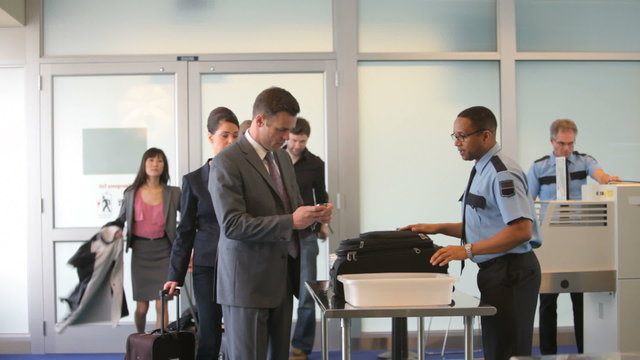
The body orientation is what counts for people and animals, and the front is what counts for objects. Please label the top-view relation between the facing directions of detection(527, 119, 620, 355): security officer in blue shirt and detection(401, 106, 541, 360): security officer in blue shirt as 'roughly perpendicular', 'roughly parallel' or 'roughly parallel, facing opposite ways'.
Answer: roughly perpendicular

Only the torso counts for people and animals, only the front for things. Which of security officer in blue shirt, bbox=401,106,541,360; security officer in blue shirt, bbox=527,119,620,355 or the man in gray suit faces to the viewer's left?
security officer in blue shirt, bbox=401,106,541,360

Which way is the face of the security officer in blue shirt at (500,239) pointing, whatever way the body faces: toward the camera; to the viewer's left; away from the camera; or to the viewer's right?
to the viewer's left

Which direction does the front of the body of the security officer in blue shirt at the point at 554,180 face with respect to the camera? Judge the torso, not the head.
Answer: toward the camera

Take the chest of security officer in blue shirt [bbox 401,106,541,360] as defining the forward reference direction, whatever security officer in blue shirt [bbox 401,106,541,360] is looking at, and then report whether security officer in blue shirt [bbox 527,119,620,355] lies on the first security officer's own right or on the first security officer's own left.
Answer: on the first security officer's own right

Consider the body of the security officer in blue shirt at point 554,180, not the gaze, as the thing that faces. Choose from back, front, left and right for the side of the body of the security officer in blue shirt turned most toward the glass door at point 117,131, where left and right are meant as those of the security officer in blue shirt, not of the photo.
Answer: right

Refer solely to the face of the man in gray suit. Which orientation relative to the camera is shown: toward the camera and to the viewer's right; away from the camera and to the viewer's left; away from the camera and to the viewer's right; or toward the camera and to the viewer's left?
toward the camera and to the viewer's right

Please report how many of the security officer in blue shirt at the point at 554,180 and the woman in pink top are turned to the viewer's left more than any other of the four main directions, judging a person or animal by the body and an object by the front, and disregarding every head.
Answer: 0

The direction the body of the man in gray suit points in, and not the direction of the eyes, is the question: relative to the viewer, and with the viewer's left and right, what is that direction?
facing the viewer and to the right of the viewer

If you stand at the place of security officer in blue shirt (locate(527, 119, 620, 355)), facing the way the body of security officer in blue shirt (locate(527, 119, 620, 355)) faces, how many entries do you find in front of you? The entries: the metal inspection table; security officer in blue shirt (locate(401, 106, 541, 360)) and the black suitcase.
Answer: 3

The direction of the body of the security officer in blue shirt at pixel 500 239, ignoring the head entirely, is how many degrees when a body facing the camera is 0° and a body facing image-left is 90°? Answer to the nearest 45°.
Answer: approximately 90°

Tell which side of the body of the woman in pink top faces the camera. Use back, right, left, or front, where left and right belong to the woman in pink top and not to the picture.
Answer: front

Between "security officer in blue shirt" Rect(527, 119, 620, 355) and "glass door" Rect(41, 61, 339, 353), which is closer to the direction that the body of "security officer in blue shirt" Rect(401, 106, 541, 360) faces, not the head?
the glass door

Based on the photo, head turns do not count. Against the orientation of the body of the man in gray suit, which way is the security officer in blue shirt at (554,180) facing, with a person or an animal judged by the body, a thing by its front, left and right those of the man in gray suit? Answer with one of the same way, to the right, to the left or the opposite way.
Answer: to the right
